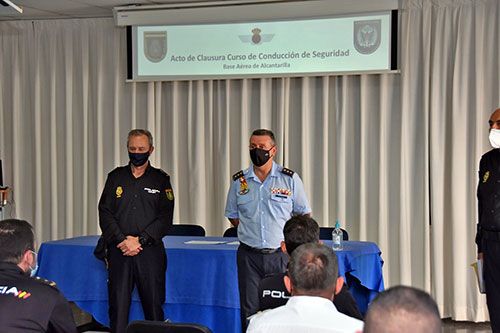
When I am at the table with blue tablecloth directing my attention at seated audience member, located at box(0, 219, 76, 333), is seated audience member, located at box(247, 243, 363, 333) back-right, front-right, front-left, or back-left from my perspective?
front-left

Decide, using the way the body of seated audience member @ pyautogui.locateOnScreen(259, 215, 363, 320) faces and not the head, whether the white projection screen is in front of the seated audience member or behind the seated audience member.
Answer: in front

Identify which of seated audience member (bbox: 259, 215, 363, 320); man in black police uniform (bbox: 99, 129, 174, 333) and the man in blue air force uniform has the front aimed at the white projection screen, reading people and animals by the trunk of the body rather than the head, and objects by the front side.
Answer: the seated audience member

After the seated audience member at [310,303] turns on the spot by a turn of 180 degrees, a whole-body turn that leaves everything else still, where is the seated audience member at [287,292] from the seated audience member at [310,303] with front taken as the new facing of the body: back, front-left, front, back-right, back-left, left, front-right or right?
back

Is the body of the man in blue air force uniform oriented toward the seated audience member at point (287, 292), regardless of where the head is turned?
yes

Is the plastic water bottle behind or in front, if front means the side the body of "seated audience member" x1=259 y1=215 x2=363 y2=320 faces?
in front

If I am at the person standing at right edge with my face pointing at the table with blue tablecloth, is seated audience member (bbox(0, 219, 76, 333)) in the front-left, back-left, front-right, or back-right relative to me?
front-left

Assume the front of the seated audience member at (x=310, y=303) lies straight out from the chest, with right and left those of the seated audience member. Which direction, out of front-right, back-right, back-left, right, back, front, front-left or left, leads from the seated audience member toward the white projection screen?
front

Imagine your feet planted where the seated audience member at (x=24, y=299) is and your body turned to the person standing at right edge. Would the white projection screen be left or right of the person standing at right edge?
left

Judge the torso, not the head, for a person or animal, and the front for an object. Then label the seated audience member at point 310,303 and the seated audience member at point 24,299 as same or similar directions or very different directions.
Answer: same or similar directions

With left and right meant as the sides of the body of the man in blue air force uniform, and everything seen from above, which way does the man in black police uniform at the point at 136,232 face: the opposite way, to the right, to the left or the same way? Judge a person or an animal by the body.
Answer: the same way

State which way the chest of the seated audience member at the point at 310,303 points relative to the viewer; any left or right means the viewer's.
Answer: facing away from the viewer

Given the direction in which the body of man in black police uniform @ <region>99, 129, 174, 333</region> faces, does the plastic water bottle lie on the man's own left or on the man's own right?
on the man's own left

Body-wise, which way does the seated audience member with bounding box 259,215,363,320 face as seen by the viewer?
away from the camera

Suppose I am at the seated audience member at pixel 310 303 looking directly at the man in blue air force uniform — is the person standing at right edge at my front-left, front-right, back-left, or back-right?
front-right

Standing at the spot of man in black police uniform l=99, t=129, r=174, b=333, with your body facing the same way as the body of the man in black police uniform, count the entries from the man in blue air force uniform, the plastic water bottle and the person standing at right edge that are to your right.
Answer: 0

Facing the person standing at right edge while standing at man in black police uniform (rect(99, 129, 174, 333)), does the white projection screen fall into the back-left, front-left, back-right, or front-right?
front-left

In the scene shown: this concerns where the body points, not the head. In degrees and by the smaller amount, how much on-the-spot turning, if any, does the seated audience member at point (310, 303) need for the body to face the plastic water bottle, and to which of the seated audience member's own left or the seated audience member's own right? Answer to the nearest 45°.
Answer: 0° — they already face it

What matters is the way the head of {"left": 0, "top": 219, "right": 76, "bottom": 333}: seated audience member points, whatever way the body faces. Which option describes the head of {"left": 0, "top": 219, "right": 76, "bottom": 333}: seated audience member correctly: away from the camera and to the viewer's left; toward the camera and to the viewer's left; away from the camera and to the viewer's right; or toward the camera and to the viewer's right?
away from the camera and to the viewer's right

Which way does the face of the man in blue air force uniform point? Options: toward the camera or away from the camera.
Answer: toward the camera

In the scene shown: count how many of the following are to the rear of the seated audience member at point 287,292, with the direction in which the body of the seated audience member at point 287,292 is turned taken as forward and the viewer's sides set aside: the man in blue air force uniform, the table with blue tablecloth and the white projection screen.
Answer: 0

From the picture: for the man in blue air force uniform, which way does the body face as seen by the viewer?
toward the camera
